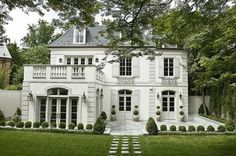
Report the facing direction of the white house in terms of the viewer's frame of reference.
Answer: facing the viewer

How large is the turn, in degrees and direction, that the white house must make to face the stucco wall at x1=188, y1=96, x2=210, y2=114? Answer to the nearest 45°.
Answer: approximately 135° to its left

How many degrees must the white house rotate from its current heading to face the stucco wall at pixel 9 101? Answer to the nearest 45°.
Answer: approximately 90° to its right
